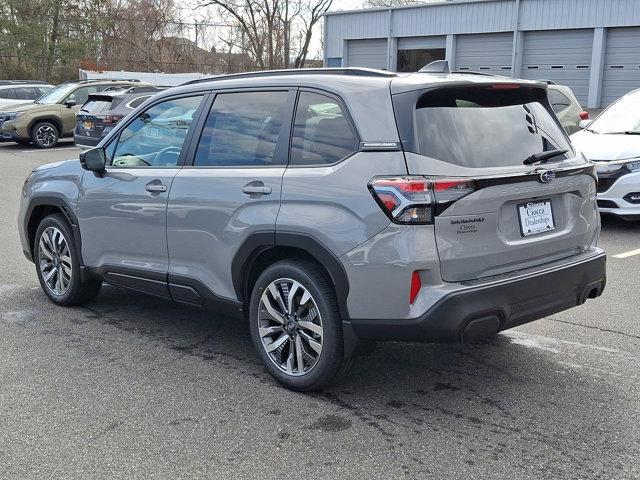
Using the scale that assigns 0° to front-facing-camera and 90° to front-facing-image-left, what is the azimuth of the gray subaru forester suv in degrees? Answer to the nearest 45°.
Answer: approximately 135°

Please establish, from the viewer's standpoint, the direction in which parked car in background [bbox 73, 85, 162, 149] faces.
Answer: facing away from the viewer and to the right of the viewer

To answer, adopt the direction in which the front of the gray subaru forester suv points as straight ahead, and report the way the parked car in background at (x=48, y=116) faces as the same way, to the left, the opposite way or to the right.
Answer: to the left

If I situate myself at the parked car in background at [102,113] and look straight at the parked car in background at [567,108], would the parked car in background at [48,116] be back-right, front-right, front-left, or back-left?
back-left

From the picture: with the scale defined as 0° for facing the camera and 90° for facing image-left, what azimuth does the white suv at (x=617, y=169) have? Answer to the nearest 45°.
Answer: approximately 45°

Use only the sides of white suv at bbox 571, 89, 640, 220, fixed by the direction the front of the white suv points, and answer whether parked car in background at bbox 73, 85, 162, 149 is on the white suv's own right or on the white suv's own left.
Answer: on the white suv's own right

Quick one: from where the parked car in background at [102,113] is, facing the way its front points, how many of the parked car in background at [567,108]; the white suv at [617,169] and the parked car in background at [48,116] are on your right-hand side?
2

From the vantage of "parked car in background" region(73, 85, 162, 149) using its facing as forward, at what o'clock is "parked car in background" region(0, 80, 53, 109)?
"parked car in background" region(0, 80, 53, 109) is roughly at 10 o'clock from "parked car in background" region(73, 85, 162, 149).

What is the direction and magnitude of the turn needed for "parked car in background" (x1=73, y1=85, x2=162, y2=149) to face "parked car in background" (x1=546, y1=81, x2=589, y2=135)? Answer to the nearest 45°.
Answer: approximately 90° to its right

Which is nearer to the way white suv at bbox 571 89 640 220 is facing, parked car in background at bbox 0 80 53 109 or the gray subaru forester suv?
the gray subaru forester suv
